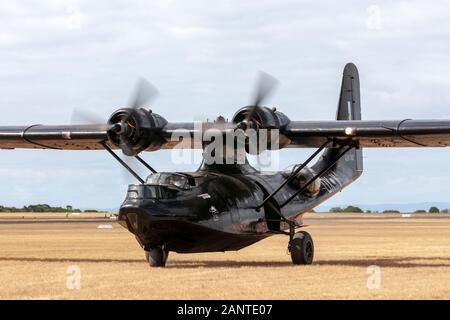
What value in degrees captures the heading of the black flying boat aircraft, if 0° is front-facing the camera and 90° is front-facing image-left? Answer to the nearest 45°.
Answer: approximately 45°
